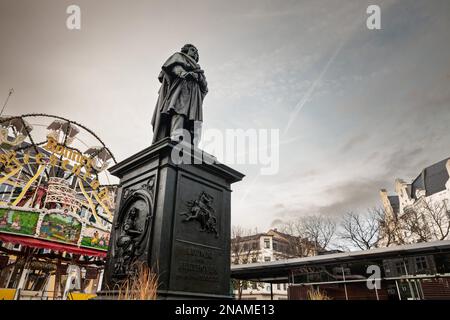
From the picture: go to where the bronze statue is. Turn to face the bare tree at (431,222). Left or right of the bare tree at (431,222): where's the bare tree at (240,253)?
left

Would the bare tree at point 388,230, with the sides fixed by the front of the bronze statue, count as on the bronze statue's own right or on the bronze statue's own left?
on the bronze statue's own left

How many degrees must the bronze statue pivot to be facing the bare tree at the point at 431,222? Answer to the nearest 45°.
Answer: approximately 90° to its left

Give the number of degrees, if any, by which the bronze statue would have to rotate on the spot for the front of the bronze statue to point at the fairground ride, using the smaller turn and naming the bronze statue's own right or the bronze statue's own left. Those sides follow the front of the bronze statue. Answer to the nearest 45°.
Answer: approximately 180°

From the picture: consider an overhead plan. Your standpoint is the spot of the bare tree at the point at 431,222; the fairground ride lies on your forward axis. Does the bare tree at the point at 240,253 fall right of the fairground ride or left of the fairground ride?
right

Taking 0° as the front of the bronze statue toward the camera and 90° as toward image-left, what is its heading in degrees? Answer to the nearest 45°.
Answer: approximately 315°

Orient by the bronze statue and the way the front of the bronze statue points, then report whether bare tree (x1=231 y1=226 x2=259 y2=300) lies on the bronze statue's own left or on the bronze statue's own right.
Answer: on the bronze statue's own left
